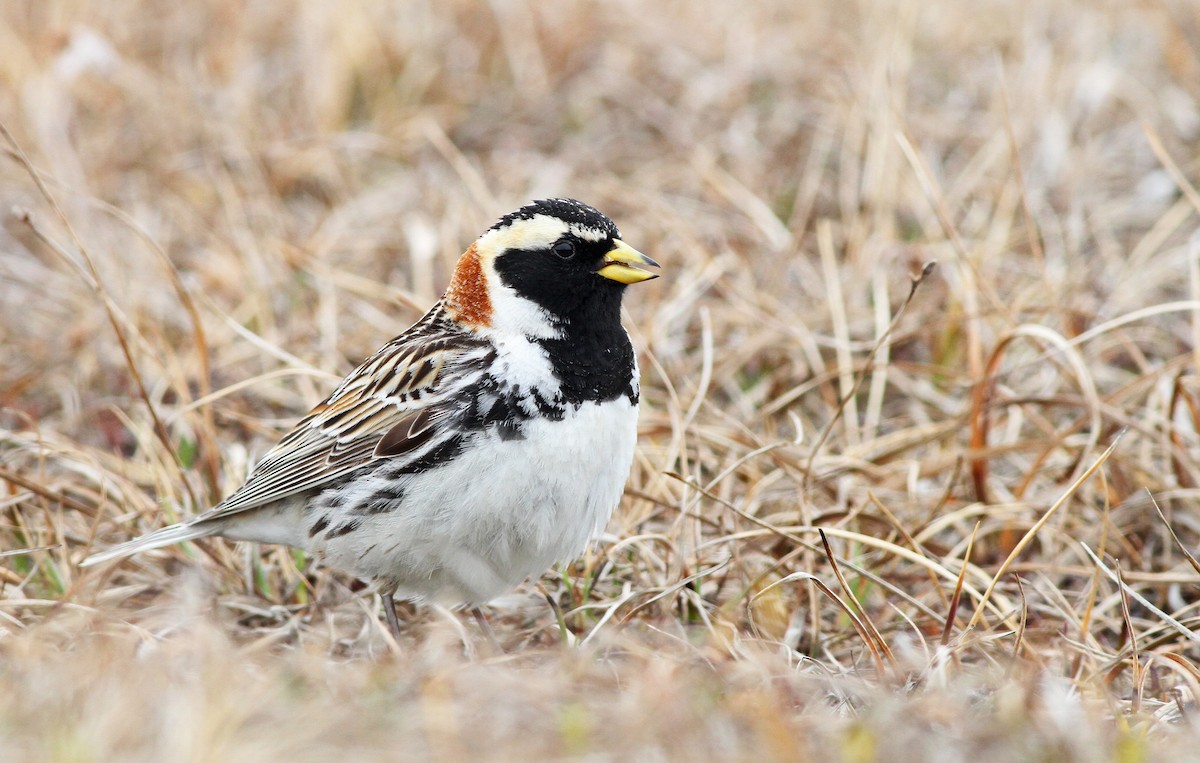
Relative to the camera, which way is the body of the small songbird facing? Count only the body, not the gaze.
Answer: to the viewer's right
